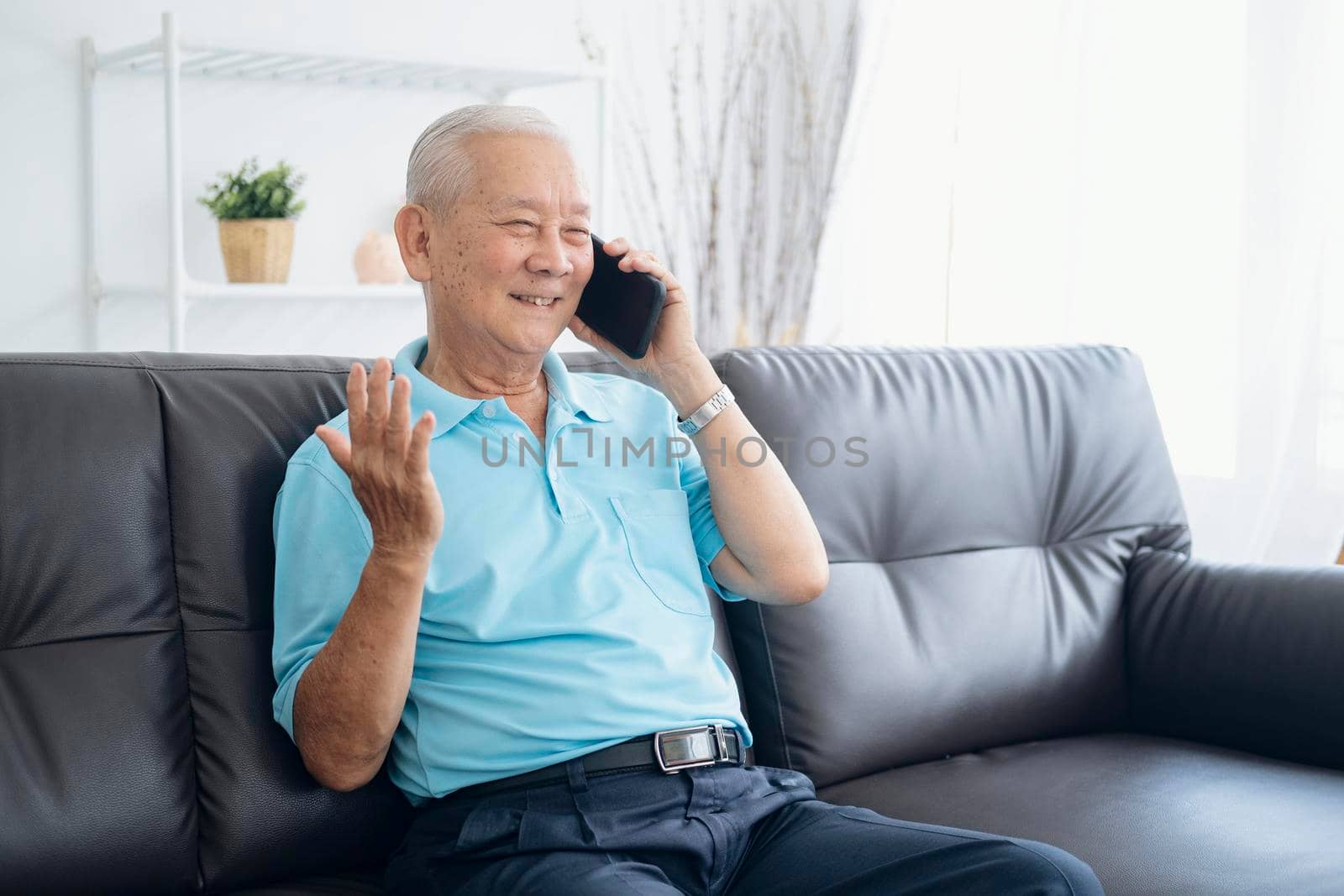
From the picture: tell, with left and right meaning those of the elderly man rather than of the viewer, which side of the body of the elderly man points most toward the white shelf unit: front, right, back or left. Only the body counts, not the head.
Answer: back

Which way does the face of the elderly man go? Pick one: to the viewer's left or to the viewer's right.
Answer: to the viewer's right

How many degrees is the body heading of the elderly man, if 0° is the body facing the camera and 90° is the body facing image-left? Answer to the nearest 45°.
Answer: approximately 315°

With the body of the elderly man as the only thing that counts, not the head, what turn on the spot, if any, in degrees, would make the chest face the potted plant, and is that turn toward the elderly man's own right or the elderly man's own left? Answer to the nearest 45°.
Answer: approximately 180°
